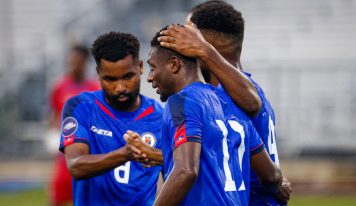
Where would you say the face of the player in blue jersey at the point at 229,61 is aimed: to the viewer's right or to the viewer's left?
to the viewer's left

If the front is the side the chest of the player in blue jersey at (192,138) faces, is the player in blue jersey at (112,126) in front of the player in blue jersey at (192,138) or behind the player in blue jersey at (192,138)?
in front
